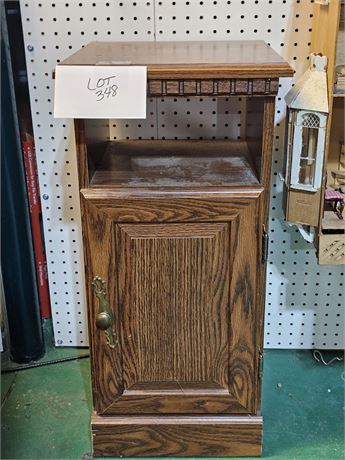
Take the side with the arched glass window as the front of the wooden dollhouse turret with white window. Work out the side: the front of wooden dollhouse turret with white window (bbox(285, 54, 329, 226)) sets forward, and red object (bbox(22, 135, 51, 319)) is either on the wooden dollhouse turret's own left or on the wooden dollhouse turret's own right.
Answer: on the wooden dollhouse turret's own right

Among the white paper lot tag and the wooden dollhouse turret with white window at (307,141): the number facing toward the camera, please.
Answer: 2

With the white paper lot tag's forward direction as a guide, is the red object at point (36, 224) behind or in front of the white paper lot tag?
behind

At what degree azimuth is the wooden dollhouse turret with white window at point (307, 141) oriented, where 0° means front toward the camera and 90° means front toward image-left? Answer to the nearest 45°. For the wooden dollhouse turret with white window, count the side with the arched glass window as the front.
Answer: approximately 0°

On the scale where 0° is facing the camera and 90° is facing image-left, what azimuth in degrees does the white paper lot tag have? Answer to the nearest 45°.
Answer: approximately 0°
